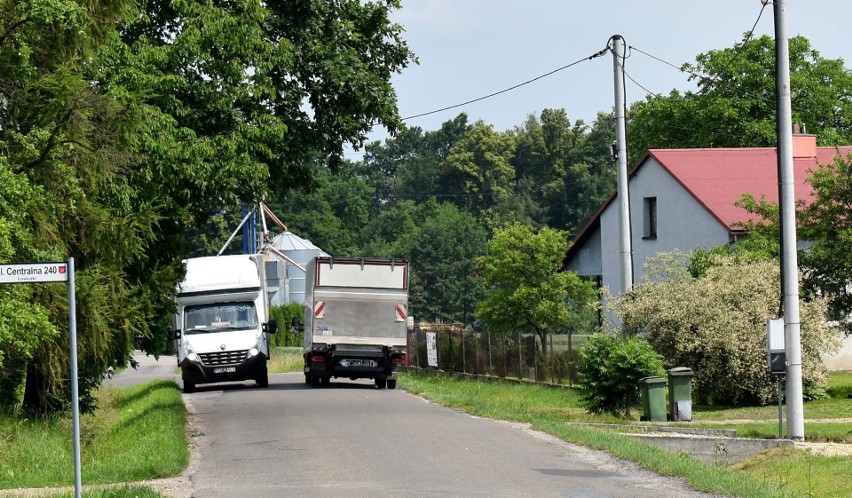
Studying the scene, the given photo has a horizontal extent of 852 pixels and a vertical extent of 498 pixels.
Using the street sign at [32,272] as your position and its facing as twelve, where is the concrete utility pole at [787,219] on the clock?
The concrete utility pole is roughly at 8 o'clock from the street sign.

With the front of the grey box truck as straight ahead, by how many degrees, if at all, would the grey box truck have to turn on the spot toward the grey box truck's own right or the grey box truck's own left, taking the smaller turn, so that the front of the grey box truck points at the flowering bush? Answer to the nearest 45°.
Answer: approximately 135° to the grey box truck's own right

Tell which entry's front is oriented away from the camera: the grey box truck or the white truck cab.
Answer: the grey box truck

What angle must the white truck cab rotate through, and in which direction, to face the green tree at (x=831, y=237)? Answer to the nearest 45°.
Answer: approximately 45° to its left

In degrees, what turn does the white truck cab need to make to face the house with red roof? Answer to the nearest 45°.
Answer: approximately 135° to its left

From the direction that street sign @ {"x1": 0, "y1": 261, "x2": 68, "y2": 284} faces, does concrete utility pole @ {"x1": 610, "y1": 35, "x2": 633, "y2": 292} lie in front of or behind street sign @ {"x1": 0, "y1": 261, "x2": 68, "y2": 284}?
behind

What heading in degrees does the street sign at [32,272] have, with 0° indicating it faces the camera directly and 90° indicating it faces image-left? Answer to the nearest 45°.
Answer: approximately 0°

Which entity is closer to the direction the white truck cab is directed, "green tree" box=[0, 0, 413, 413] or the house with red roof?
the green tree

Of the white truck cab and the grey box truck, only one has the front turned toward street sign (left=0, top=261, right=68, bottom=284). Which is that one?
the white truck cab

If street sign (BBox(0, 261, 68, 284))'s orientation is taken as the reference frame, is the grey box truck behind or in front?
behind

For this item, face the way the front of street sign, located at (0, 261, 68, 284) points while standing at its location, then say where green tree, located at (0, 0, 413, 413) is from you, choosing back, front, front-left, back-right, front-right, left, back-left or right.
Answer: back

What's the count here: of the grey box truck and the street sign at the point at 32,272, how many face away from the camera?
1

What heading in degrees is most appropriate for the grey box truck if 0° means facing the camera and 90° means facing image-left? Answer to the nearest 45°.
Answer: approximately 180°

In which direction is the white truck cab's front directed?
toward the camera

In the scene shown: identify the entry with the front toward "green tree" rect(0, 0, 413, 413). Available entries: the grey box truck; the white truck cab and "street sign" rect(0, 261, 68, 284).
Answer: the white truck cab

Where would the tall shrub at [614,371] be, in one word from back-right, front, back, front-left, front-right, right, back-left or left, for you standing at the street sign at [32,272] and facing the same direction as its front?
back-left

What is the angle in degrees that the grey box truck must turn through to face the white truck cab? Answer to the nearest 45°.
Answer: approximately 90° to its left
